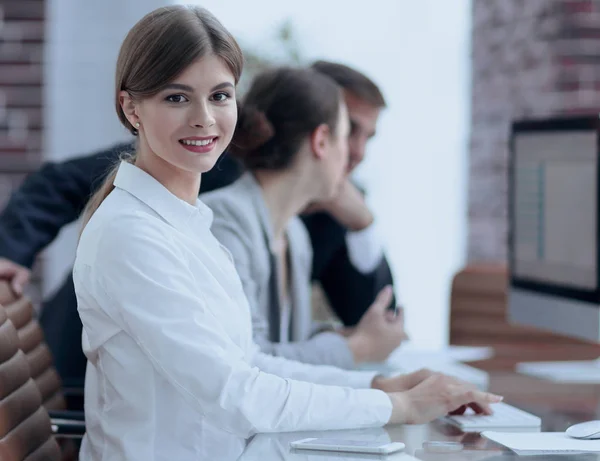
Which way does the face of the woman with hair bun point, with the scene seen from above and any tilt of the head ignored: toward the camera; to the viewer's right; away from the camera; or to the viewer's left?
to the viewer's right

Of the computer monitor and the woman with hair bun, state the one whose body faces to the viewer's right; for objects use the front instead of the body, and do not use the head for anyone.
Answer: the woman with hair bun

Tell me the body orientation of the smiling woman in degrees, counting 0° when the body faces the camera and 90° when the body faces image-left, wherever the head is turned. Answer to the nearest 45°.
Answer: approximately 270°

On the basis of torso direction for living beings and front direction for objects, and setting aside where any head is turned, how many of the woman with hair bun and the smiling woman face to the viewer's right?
2

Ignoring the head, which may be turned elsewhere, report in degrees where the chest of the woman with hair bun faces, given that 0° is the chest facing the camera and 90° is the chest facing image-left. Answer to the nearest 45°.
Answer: approximately 270°

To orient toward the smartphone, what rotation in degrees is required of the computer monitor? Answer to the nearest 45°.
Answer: approximately 45° to its left

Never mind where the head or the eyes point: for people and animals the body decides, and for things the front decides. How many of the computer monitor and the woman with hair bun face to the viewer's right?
1

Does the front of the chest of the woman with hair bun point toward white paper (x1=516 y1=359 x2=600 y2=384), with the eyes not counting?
yes

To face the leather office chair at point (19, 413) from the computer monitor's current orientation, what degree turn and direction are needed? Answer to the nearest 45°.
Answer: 0° — it already faces it
